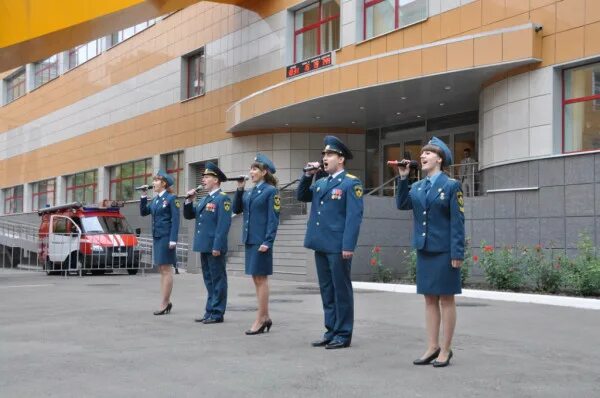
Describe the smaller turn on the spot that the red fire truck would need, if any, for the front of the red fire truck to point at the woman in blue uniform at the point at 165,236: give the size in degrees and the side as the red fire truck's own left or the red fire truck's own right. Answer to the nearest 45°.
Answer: approximately 45° to the red fire truck's own right

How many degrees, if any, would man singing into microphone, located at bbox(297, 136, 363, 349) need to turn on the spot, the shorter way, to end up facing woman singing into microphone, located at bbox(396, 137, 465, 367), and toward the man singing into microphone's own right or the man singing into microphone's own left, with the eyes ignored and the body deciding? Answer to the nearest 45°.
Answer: approximately 90° to the man singing into microphone's own left

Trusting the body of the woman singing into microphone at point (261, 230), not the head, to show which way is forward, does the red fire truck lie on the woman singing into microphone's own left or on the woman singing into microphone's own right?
on the woman singing into microphone's own right

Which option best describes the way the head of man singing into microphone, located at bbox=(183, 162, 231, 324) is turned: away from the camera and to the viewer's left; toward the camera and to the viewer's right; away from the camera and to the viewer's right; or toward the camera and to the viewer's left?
toward the camera and to the viewer's left

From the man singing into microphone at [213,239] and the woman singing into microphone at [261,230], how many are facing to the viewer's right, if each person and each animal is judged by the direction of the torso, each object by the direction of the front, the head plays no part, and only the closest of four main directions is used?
0

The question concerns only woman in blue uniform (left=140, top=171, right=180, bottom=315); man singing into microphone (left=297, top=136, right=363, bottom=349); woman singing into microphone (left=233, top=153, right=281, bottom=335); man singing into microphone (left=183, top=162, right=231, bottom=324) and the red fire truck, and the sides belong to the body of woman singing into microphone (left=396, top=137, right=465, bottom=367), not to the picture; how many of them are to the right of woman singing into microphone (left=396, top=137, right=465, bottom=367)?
5

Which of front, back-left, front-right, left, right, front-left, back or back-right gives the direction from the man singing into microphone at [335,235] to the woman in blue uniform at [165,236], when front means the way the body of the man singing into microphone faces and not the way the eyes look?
right

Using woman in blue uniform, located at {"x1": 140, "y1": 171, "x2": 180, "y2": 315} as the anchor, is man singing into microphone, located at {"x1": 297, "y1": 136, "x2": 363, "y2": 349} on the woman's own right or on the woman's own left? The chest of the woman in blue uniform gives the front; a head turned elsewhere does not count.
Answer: on the woman's own left

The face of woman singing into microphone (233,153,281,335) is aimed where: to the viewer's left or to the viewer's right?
to the viewer's left

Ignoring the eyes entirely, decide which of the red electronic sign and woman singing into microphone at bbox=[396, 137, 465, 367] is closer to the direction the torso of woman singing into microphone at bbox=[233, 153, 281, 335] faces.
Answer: the woman singing into microphone

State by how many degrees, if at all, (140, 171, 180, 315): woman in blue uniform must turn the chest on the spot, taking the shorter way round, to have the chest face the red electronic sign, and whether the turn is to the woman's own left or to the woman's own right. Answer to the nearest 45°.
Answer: approximately 135° to the woman's own right
